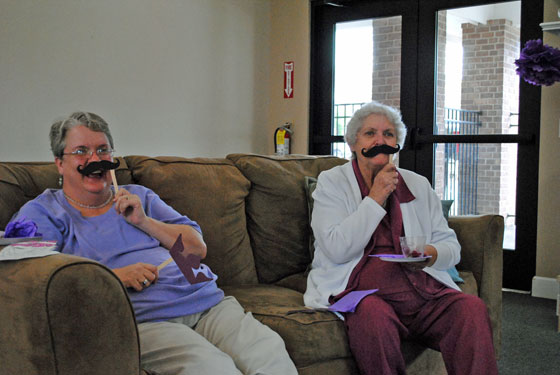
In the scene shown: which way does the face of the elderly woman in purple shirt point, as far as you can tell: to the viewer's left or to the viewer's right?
to the viewer's right

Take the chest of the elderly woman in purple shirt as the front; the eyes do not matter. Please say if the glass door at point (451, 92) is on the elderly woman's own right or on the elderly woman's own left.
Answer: on the elderly woman's own left

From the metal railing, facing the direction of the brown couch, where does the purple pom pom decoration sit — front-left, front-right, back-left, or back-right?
front-left

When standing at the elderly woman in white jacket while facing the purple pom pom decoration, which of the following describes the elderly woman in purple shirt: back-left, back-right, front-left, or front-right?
back-left

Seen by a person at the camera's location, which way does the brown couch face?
facing the viewer and to the right of the viewer

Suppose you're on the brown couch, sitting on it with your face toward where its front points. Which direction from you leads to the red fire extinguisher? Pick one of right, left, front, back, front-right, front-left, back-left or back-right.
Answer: back-left

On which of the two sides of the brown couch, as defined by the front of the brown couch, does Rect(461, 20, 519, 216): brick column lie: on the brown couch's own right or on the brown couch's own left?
on the brown couch's own left

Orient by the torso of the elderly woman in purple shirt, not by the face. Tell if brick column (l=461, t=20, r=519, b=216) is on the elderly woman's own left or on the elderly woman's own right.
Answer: on the elderly woman's own left

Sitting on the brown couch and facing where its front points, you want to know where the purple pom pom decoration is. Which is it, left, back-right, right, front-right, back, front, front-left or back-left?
left

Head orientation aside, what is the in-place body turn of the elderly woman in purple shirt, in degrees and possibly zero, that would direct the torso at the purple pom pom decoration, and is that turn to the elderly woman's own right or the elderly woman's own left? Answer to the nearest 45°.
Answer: approximately 90° to the elderly woman's own left

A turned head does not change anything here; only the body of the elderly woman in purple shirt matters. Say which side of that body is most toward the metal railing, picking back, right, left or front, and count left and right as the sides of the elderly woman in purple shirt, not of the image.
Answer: left
